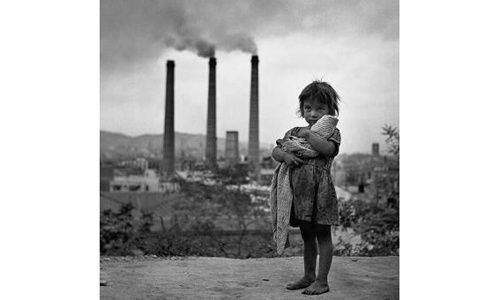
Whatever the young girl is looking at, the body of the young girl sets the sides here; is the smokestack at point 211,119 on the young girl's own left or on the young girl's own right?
on the young girl's own right

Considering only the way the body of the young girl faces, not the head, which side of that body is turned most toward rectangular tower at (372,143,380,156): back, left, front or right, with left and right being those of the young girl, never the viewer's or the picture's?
back

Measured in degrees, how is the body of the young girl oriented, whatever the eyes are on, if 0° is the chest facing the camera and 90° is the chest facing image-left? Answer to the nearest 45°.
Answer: approximately 45°

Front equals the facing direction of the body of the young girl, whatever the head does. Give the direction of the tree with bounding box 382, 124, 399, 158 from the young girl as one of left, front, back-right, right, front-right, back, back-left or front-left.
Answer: back
